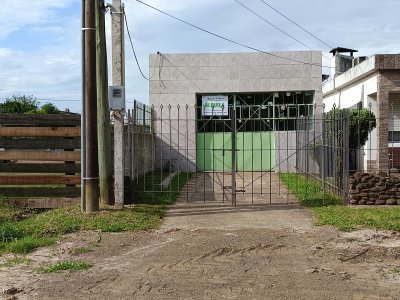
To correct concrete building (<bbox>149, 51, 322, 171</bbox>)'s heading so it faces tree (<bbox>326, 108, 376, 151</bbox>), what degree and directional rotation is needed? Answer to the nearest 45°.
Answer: approximately 45° to its left

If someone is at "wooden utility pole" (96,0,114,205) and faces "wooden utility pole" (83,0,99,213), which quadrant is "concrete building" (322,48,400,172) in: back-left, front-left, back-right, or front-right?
back-left

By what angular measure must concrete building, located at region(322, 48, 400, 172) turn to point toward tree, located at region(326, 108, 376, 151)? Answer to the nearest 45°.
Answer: approximately 45° to its right

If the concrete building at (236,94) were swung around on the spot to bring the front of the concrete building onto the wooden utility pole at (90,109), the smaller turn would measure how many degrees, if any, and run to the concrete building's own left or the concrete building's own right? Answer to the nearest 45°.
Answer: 0° — it already faces it

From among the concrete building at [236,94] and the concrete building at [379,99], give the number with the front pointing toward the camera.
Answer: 2

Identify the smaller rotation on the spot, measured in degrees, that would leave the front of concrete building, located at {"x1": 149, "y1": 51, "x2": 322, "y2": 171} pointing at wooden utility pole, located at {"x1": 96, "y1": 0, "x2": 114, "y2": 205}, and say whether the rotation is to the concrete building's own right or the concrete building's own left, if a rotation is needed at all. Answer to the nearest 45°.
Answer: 0° — it already faces it

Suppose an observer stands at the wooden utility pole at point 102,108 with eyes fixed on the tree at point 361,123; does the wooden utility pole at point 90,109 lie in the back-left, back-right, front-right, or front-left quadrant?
back-right

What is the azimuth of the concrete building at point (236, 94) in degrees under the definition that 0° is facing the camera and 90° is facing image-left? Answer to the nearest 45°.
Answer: approximately 0°
